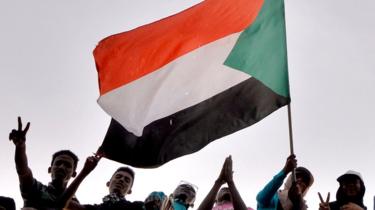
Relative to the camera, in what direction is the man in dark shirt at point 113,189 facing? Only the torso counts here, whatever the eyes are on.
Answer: toward the camera

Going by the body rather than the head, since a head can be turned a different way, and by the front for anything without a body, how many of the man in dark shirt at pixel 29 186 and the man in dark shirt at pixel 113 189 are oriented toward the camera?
2

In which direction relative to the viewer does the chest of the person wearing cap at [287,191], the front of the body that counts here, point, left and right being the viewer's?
facing the viewer and to the left of the viewer

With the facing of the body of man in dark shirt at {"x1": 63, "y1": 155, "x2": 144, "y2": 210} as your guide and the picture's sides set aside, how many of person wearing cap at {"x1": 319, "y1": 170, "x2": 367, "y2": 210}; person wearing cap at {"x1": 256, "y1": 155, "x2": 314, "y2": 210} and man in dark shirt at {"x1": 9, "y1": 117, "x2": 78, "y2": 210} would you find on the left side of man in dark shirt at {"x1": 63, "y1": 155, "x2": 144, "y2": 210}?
2

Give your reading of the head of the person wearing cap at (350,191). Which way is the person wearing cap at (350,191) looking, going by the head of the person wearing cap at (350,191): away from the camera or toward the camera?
toward the camera

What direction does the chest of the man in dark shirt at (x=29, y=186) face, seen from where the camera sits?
toward the camera

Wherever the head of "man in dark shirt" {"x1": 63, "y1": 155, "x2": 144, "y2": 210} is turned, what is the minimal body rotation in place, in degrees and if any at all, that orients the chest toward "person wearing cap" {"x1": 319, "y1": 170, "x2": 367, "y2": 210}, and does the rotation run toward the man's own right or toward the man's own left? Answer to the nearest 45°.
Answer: approximately 90° to the man's own left

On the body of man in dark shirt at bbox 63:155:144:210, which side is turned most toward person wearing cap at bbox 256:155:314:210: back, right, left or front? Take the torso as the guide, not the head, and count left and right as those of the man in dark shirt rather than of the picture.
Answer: left

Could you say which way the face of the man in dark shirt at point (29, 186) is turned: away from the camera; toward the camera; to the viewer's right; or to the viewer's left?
toward the camera
